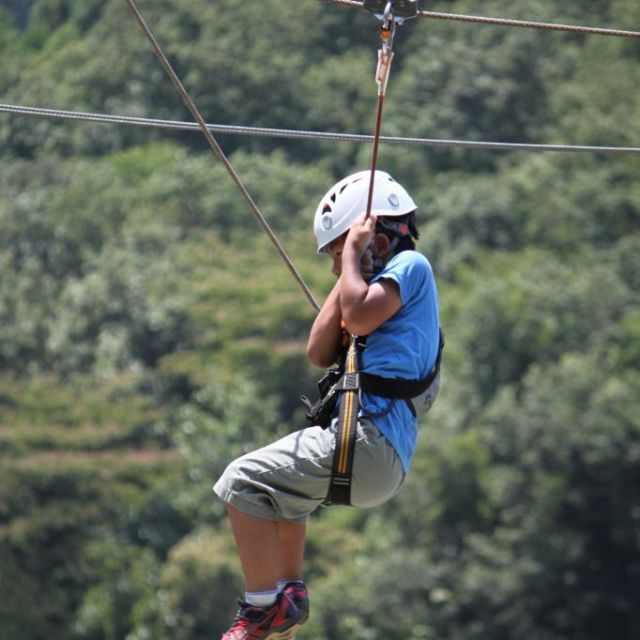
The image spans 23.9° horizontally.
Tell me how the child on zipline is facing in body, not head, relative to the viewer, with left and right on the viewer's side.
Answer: facing to the left of the viewer

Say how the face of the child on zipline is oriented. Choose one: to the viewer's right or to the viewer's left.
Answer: to the viewer's left
